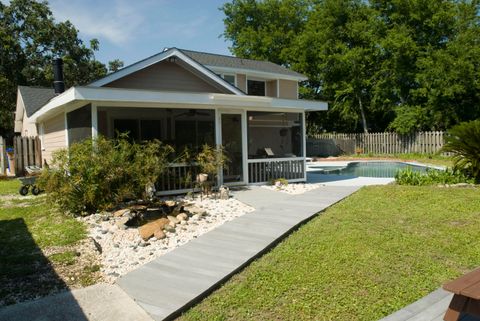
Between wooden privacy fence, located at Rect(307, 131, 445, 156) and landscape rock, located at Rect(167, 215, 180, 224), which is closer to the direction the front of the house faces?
the landscape rock

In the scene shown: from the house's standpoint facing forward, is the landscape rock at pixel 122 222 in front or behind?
in front

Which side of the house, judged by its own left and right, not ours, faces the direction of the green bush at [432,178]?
left

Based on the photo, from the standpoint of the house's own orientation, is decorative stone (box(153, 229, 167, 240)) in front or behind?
in front

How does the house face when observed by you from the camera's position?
facing the viewer

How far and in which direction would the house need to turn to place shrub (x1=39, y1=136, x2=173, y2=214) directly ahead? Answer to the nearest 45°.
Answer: approximately 45° to its right

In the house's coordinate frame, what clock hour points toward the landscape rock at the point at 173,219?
The landscape rock is roughly at 12 o'clock from the house.

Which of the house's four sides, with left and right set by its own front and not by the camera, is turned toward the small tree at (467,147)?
left
